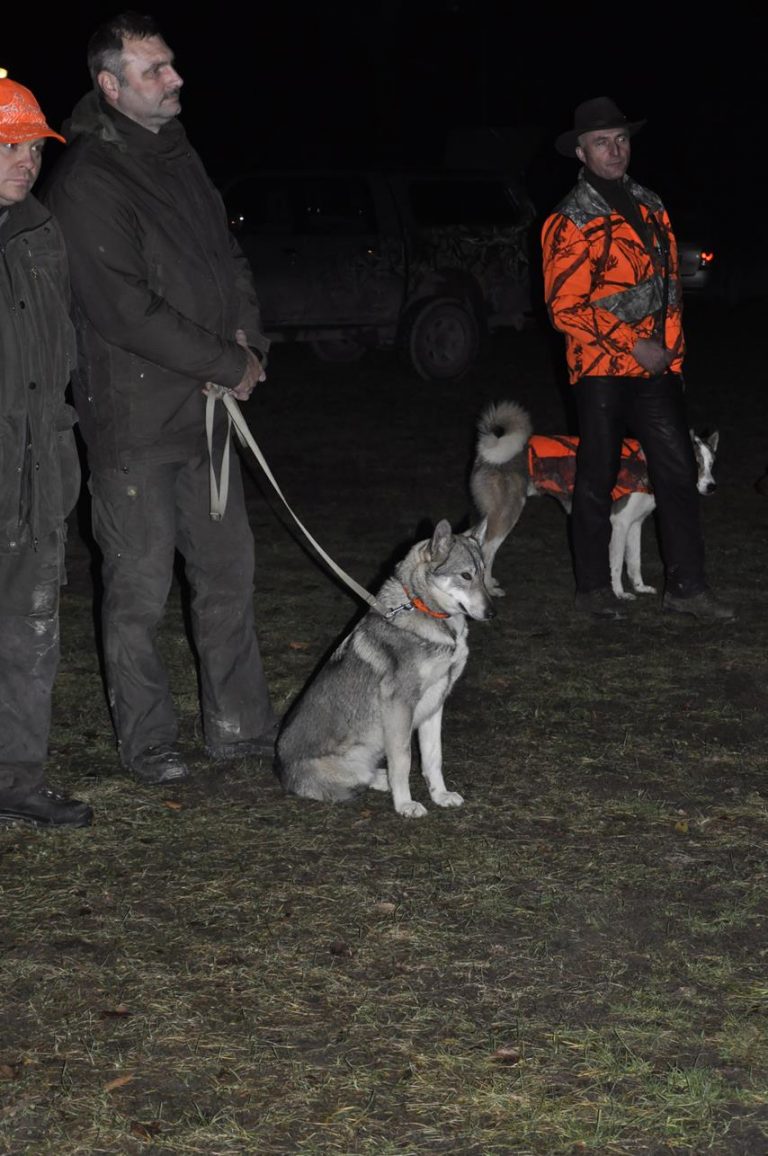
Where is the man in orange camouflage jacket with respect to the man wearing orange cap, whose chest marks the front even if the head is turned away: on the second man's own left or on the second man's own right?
on the second man's own left

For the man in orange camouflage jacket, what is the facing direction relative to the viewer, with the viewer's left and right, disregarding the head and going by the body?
facing the viewer and to the right of the viewer

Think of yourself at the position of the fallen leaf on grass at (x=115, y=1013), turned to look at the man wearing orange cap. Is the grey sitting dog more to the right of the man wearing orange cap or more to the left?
right

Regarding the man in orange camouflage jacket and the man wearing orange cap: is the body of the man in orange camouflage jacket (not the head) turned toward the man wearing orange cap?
no

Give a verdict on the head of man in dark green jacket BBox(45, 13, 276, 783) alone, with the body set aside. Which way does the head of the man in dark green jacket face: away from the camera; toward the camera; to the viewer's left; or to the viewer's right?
to the viewer's right

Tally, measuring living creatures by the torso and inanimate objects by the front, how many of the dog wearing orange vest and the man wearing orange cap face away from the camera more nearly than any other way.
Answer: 0

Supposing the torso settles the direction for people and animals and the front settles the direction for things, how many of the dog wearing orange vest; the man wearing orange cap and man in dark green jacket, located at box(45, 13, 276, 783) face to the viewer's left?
0

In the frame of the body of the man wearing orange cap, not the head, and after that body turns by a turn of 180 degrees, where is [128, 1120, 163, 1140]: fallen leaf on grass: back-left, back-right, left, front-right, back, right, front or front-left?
back-left

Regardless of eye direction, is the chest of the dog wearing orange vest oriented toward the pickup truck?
no

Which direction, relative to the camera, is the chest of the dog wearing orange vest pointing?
to the viewer's right

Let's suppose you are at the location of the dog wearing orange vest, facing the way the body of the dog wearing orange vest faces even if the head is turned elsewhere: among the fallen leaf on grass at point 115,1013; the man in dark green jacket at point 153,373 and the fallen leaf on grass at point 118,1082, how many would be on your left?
0

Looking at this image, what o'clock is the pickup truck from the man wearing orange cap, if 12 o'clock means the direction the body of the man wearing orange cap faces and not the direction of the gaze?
The pickup truck is roughly at 8 o'clock from the man wearing orange cap.

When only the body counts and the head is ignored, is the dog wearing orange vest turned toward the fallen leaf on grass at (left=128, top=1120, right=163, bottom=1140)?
no

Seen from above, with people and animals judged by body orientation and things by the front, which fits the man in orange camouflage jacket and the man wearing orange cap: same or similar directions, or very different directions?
same or similar directions

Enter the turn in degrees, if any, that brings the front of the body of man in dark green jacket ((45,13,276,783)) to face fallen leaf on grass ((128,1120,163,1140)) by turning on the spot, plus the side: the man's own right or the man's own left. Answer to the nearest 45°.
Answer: approximately 45° to the man's own right

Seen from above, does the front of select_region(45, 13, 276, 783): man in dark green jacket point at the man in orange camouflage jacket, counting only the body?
no

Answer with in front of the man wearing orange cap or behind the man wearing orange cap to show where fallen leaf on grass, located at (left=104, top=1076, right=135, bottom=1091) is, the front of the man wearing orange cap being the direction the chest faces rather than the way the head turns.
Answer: in front
